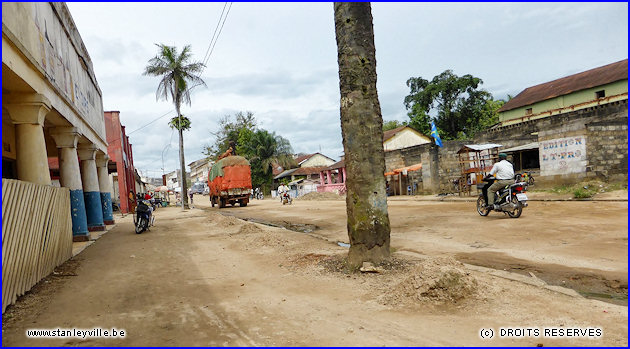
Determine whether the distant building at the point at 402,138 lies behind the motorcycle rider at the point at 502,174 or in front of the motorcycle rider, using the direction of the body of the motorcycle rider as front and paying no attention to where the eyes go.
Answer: in front

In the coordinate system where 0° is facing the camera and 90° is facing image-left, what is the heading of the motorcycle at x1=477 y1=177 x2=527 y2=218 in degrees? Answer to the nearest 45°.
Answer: approximately 135°

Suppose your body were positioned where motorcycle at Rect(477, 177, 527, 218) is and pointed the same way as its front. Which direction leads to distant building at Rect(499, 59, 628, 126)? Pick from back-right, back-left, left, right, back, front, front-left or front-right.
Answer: front-right

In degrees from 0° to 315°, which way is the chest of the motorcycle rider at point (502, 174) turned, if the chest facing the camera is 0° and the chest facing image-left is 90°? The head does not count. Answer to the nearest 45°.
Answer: approximately 135°

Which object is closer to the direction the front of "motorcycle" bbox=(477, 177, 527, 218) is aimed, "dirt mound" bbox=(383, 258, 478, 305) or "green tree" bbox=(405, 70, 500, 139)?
the green tree

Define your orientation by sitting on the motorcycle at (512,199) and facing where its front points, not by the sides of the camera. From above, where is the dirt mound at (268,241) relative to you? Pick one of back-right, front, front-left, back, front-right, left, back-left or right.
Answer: left

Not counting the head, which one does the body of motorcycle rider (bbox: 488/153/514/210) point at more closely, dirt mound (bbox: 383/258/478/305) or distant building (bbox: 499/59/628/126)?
the distant building

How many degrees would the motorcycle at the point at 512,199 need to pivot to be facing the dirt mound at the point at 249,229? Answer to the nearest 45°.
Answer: approximately 45° to its left
